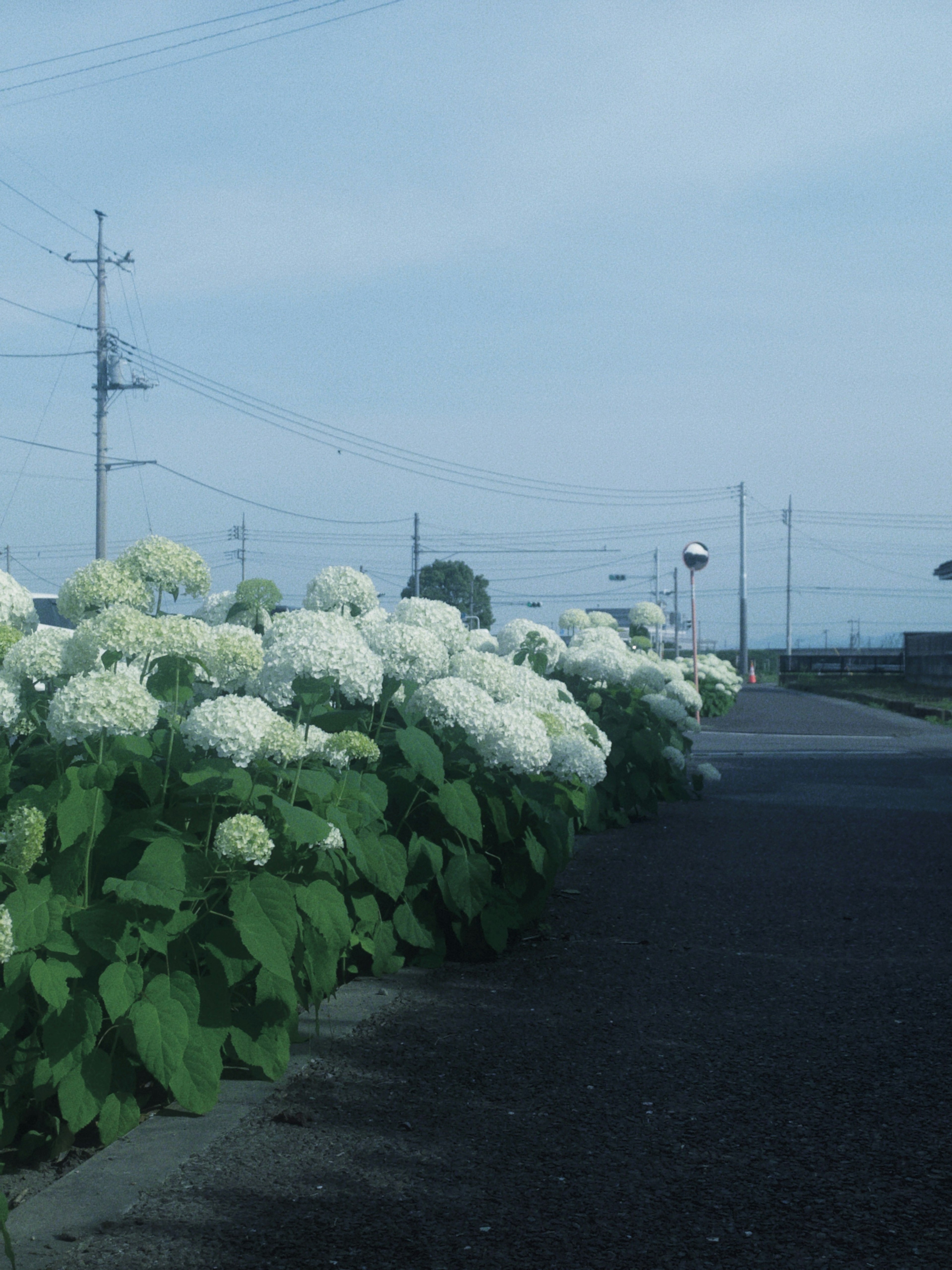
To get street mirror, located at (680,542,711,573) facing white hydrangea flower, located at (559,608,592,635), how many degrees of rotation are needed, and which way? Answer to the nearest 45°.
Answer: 0° — it already faces it

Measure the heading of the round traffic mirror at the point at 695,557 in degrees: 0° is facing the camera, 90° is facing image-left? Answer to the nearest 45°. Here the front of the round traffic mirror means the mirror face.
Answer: approximately 0°

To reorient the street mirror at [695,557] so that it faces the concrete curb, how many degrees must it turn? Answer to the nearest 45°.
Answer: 0° — it already faces it

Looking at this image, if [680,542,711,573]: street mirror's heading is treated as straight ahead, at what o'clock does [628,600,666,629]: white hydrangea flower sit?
The white hydrangea flower is roughly at 12 o'clock from the street mirror.

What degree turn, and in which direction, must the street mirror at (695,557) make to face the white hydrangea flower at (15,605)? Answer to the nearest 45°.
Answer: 0° — it already faces it

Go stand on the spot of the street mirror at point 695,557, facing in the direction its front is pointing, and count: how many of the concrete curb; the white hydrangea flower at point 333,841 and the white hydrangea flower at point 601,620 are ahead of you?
3

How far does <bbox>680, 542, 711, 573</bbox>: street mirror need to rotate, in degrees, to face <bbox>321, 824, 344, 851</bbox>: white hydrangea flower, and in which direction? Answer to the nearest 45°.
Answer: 0° — it already faces it
